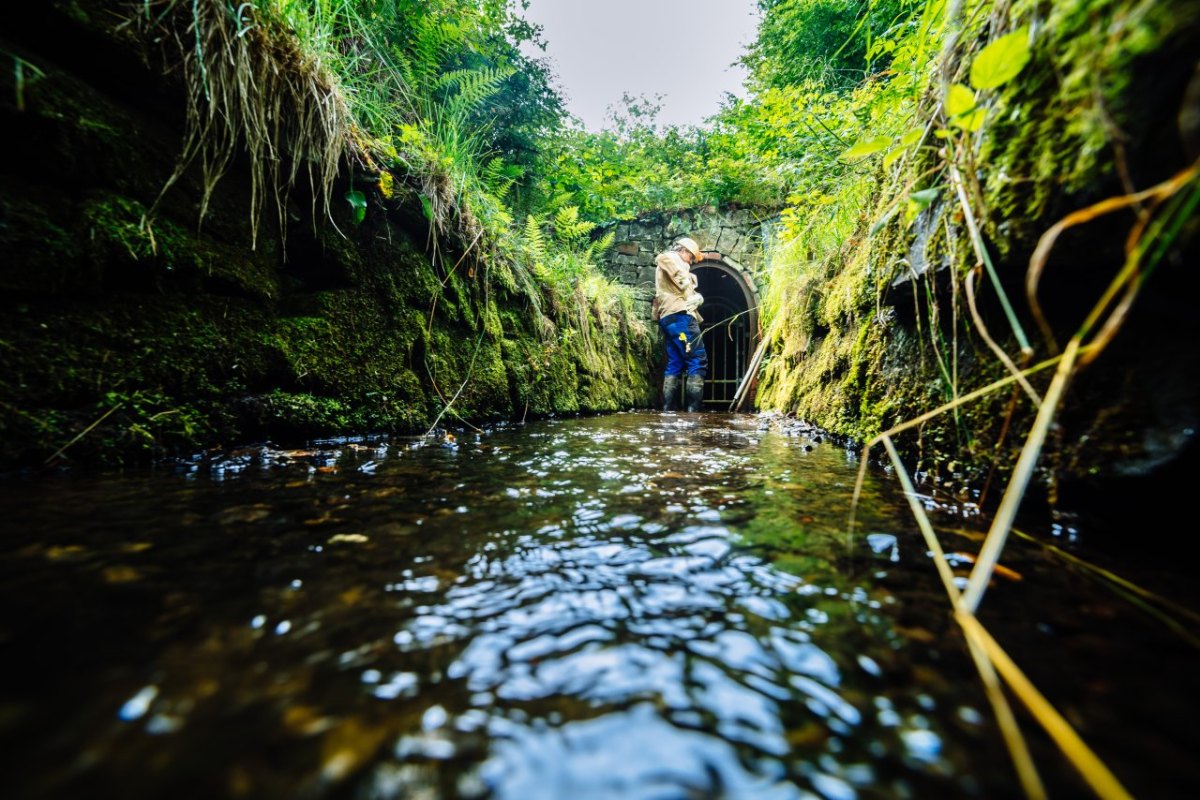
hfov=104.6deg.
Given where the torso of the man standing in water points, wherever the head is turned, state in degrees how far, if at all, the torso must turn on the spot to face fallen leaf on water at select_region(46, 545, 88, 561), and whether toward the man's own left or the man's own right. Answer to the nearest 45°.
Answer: approximately 90° to the man's own right

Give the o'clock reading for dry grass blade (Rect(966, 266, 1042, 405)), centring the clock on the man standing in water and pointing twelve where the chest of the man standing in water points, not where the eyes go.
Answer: The dry grass blade is roughly at 3 o'clock from the man standing in water.

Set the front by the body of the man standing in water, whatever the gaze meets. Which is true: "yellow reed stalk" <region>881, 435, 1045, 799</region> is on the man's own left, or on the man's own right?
on the man's own right

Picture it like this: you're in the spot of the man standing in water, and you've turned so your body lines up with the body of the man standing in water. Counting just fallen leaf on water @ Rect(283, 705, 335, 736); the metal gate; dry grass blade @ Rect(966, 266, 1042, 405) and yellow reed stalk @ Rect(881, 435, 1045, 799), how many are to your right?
3

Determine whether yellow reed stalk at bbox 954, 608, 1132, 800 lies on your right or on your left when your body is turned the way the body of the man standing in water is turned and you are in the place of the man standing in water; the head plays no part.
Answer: on your right

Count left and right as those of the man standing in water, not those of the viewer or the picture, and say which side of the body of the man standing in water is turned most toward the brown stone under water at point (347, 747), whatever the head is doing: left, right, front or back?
right

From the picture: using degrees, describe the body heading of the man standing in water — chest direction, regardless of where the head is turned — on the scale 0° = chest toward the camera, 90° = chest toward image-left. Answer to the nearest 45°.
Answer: approximately 270°
